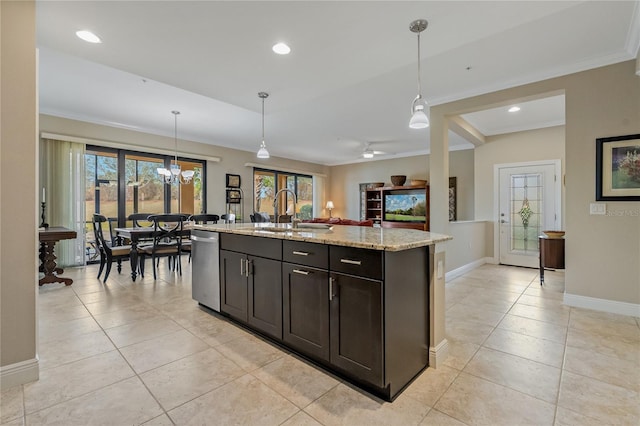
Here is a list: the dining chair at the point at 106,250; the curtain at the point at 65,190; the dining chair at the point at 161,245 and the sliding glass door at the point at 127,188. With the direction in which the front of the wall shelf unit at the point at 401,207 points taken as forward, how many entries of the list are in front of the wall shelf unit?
4

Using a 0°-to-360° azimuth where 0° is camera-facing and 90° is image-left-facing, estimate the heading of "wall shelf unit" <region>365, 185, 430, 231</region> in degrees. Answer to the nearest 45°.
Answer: approximately 45°

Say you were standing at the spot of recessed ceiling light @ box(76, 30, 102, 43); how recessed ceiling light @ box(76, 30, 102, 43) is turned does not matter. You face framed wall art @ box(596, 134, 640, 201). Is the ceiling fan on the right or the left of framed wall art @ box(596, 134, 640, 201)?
left

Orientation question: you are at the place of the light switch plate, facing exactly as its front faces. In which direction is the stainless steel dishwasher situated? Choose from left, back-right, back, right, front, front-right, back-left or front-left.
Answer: front-right

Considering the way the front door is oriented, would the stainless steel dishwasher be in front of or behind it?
in front

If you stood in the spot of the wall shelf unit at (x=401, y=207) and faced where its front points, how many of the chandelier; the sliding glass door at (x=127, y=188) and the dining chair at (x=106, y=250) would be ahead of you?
3

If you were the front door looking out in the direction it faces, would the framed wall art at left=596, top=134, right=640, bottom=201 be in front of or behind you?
in front

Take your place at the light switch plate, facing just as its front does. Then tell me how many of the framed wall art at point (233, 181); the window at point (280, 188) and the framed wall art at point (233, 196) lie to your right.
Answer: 3

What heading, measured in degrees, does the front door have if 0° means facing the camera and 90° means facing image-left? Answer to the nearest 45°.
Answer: approximately 0°
